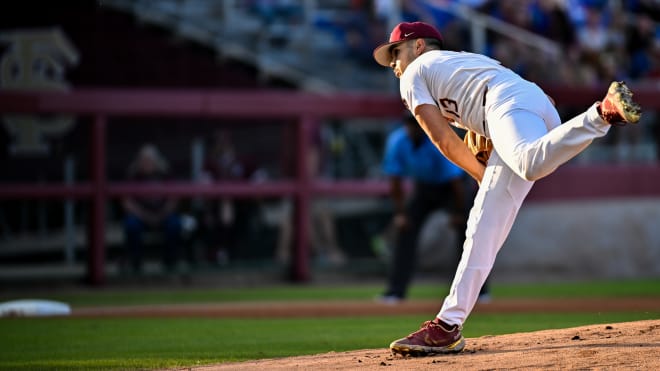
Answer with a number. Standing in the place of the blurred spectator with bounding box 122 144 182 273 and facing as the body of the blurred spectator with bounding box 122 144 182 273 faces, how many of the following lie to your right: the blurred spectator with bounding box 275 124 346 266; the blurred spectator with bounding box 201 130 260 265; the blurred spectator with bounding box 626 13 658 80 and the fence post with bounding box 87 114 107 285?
1

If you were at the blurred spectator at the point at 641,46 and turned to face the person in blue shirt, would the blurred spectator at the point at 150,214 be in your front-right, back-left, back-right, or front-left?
front-right

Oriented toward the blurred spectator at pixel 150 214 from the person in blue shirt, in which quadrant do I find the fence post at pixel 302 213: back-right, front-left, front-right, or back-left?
front-right

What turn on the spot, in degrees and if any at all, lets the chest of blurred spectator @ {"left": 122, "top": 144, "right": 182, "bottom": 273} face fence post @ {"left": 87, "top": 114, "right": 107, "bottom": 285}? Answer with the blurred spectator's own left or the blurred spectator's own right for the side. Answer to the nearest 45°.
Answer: approximately 90° to the blurred spectator's own right

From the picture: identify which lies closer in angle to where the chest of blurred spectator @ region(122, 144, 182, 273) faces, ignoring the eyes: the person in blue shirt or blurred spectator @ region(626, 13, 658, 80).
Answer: the person in blue shirt

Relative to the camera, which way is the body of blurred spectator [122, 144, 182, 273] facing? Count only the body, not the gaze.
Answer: toward the camera

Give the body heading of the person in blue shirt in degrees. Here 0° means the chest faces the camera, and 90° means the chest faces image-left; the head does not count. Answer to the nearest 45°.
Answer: approximately 45°

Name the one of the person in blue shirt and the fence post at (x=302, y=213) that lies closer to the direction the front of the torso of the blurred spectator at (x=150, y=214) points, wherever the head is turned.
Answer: the person in blue shirt

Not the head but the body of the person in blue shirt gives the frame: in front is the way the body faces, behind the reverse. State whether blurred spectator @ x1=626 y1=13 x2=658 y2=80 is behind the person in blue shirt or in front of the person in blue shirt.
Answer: behind

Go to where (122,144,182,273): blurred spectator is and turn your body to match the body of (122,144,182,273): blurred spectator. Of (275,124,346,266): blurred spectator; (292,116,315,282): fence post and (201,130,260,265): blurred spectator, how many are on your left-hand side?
3

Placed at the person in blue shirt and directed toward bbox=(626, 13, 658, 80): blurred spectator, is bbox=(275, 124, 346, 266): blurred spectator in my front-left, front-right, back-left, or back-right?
front-left

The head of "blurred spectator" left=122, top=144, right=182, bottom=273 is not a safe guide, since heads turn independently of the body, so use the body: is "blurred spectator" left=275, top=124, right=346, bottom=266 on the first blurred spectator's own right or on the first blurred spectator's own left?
on the first blurred spectator's own left

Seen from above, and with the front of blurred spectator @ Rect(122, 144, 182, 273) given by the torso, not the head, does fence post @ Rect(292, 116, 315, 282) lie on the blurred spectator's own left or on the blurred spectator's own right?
on the blurred spectator's own left
